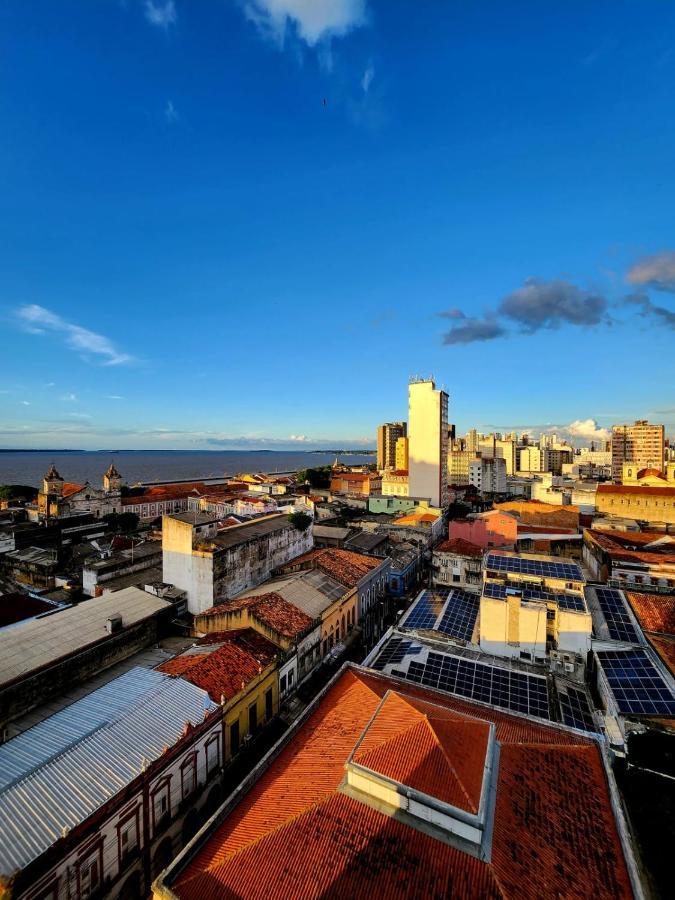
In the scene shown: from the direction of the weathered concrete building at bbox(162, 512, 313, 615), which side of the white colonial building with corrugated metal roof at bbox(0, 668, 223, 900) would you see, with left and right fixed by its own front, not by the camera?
left

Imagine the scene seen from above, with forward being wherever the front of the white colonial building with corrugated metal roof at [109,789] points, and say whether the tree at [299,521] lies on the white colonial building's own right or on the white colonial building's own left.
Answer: on the white colonial building's own left

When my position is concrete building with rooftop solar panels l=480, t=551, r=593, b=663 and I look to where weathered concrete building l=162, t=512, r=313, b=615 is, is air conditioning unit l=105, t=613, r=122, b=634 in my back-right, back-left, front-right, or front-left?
front-left

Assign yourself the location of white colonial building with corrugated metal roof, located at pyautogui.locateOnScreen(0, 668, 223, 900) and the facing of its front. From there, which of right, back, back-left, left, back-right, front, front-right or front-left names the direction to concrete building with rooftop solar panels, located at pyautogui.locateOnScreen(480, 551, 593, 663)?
front-left

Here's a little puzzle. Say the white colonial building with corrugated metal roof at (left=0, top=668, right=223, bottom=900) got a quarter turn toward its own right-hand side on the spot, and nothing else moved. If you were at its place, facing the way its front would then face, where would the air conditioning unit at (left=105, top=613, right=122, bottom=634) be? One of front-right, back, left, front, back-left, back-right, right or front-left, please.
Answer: back-right

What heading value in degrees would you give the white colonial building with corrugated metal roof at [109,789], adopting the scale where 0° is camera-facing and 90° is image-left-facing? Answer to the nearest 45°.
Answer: approximately 315°
